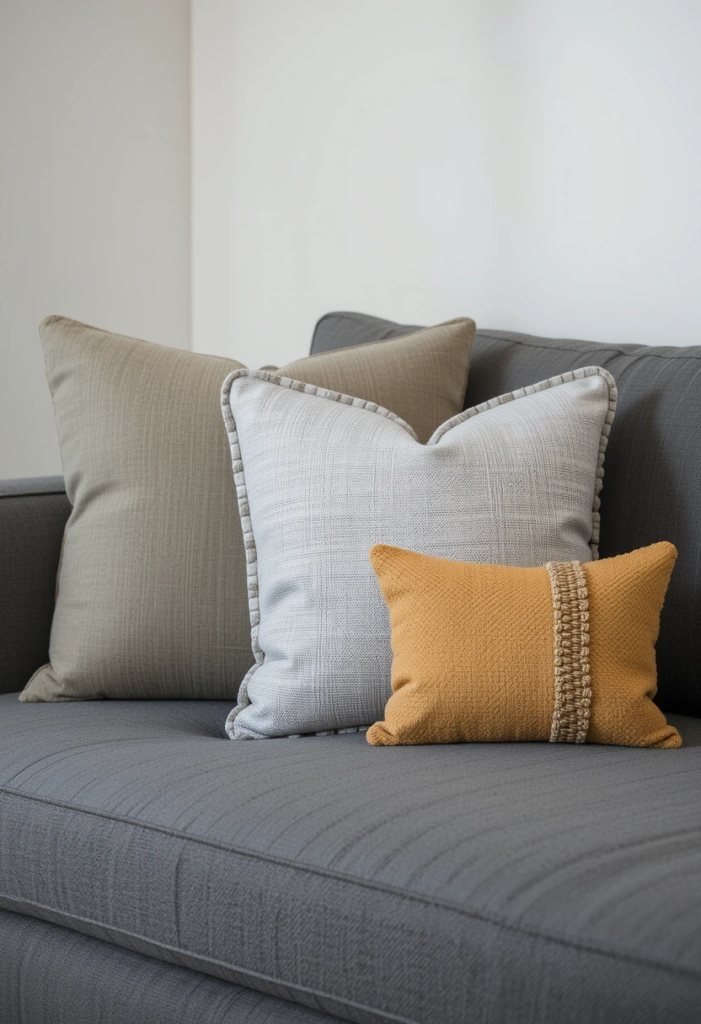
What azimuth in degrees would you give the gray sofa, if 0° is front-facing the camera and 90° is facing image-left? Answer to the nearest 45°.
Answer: approximately 45°
